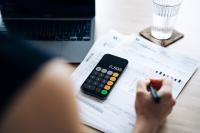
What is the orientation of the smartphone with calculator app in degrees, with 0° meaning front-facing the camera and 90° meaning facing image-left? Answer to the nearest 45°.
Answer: approximately 45°

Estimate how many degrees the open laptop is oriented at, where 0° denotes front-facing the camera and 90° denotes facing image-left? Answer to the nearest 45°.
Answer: approximately 0°
